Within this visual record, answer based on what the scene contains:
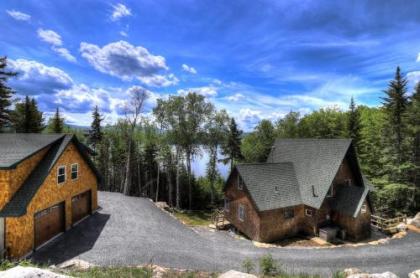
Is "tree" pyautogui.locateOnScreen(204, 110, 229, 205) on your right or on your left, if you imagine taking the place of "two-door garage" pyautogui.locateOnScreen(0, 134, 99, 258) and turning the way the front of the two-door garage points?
on your left

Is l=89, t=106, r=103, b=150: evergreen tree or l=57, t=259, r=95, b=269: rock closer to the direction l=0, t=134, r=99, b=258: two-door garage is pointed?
the rock

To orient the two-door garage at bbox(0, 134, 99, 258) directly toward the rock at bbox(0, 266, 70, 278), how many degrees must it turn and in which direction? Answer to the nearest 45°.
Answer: approximately 45° to its right

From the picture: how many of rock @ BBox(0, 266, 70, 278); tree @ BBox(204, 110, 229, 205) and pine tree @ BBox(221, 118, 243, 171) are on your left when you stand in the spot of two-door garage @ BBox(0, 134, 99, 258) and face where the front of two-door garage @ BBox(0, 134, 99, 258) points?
2

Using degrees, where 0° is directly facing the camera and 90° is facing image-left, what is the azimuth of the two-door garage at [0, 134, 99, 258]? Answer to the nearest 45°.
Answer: approximately 315°

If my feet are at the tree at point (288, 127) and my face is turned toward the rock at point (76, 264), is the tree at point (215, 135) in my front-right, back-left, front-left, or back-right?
front-right

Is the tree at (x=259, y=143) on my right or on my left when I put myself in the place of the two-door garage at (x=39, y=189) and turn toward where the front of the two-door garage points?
on my left

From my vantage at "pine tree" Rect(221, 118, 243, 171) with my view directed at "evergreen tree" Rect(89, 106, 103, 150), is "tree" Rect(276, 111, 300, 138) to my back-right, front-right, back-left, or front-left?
back-right

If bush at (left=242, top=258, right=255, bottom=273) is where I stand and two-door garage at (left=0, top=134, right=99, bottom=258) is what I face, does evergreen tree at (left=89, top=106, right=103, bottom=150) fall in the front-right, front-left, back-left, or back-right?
front-right

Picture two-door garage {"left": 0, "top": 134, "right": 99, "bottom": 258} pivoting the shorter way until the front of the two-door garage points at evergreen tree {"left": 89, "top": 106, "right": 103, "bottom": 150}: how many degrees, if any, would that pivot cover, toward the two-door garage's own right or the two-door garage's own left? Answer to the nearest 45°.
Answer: approximately 135° to the two-door garage's own left

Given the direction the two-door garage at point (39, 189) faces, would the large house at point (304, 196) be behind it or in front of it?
in front

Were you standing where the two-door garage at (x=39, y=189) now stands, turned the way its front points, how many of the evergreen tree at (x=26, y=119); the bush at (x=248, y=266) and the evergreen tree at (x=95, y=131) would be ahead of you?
1

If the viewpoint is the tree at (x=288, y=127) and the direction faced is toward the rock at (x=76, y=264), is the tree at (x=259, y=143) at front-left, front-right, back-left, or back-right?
front-right
